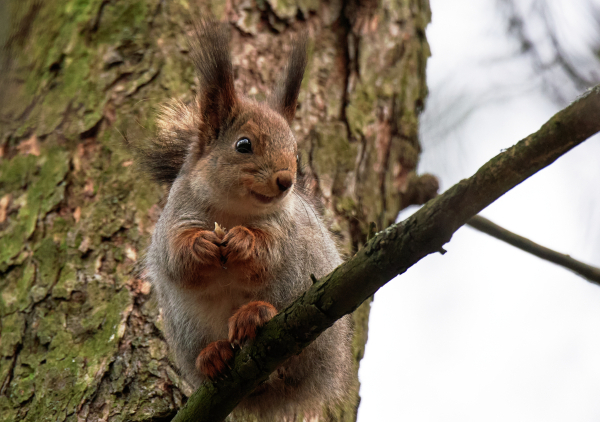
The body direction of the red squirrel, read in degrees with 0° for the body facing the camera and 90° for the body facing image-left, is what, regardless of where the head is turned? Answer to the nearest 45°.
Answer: approximately 0°

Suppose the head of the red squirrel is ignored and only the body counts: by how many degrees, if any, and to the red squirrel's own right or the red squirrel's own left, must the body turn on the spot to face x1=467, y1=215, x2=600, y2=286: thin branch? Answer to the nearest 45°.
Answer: approximately 90° to the red squirrel's own left
